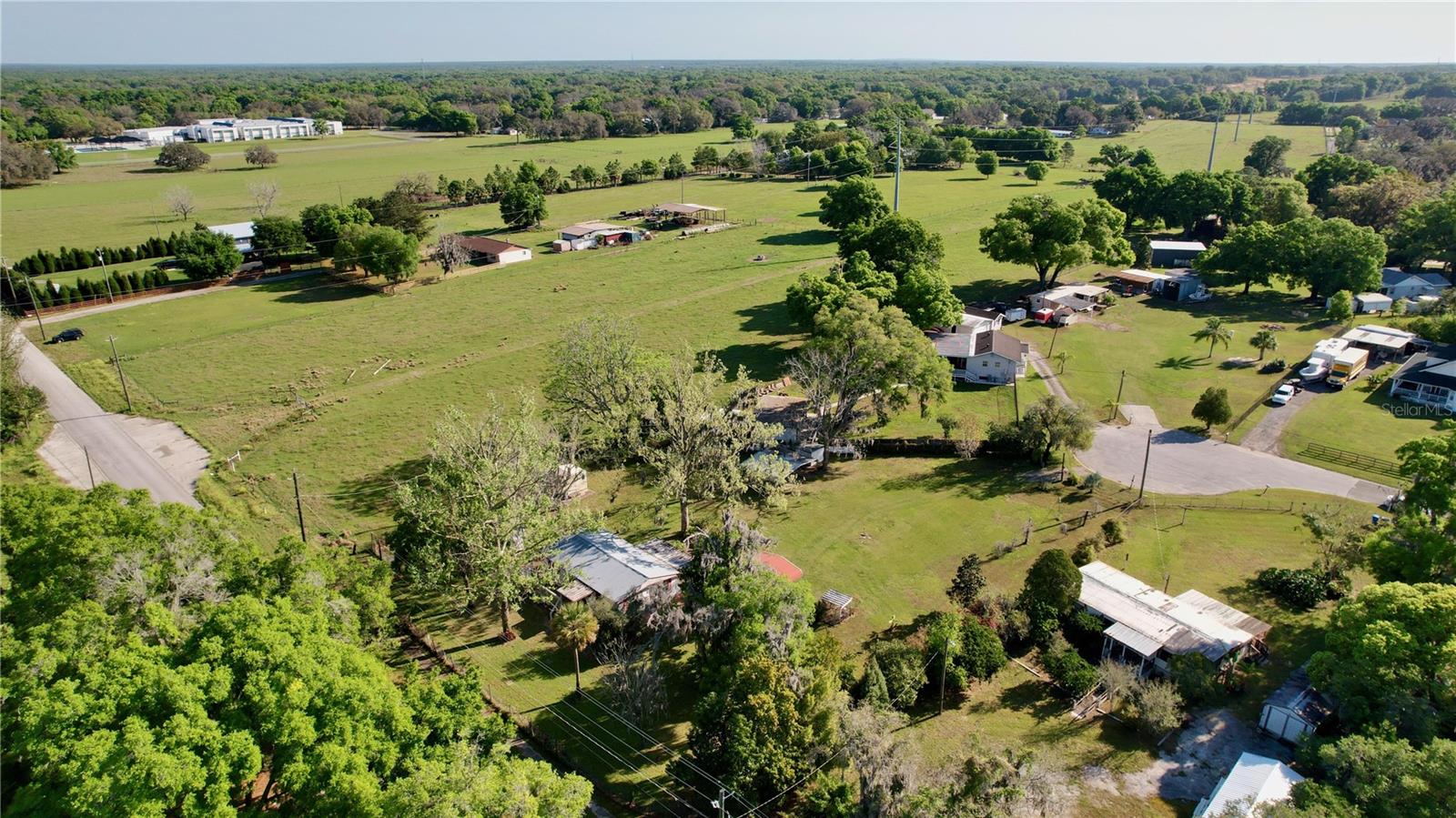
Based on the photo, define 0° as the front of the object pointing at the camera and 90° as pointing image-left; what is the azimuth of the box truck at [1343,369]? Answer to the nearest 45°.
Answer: approximately 45°

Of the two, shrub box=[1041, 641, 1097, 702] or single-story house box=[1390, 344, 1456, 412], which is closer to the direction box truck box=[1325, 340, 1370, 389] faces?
the shrub

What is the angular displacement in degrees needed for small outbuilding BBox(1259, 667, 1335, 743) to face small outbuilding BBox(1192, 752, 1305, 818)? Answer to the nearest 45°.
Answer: approximately 45° to its left

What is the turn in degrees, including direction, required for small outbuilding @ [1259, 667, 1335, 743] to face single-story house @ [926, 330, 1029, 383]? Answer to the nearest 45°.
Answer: approximately 90° to its right

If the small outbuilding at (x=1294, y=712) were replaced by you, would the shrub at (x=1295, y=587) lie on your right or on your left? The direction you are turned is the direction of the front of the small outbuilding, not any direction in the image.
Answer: on your right

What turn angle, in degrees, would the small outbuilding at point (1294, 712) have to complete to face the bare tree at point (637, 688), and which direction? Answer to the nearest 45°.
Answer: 0° — it already faces it

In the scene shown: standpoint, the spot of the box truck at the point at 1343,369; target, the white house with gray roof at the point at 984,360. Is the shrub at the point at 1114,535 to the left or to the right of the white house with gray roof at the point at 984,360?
left

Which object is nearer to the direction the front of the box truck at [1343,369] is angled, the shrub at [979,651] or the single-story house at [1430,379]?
the shrub

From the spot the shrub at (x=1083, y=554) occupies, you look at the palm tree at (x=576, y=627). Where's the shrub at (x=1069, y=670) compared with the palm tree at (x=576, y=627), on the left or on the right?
left

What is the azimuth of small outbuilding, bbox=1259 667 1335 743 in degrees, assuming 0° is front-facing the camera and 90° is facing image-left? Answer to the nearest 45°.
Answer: approximately 45°
